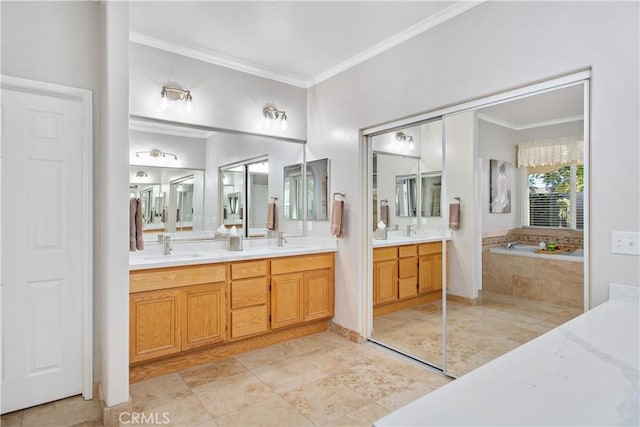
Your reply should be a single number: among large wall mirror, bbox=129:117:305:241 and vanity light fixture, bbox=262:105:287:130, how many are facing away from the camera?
0

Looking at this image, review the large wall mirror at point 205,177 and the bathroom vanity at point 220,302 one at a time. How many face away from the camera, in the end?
0

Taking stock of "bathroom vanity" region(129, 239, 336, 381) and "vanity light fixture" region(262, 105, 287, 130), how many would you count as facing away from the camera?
0

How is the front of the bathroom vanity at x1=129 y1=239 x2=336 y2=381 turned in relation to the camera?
facing the viewer and to the right of the viewer

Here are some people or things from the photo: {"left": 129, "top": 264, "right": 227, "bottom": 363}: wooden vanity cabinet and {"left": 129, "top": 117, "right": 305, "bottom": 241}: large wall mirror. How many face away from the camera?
0
